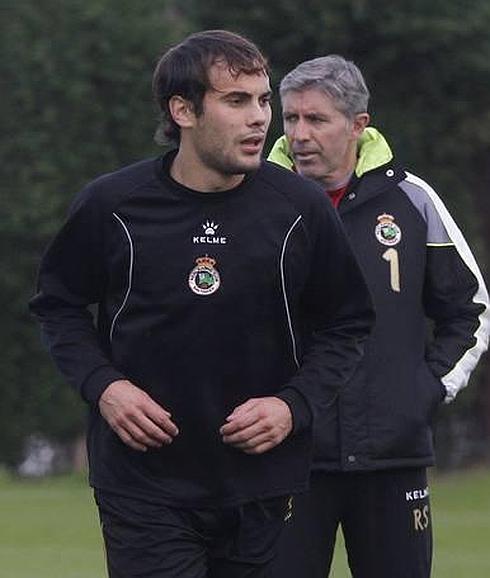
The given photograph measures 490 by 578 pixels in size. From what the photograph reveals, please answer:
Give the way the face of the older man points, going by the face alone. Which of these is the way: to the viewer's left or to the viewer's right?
to the viewer's left

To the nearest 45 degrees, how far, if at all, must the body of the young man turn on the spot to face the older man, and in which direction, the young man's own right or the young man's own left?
approximately 135° to the young man's own left

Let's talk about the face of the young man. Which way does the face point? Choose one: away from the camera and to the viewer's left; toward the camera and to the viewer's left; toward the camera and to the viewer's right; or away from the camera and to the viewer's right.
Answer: toward the camera and to the viewer's right

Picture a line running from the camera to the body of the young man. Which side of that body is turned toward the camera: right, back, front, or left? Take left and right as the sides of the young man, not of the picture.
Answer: front
